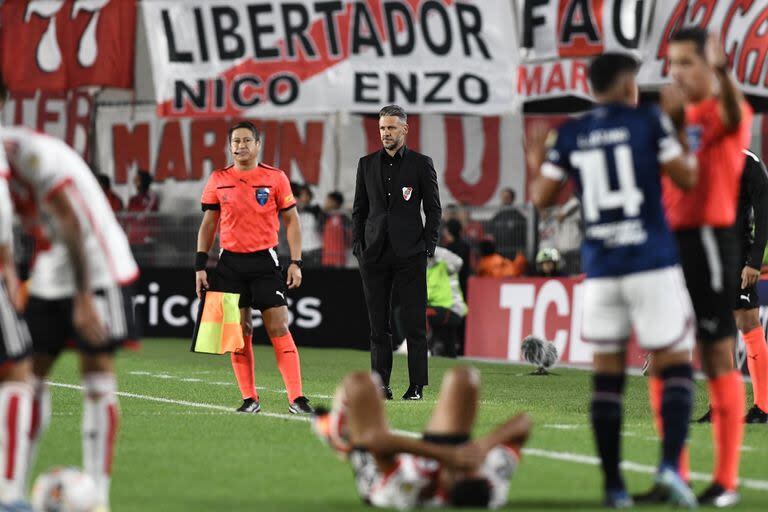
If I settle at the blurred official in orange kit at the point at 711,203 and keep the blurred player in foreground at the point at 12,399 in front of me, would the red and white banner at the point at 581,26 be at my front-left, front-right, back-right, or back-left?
back-right

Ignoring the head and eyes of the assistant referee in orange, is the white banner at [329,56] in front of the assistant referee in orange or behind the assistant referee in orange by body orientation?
behind

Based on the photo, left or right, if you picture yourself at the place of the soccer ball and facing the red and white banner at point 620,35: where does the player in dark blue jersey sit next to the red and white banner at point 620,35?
right

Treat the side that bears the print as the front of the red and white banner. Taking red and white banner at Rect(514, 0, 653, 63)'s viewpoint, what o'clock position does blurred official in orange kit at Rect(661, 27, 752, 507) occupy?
The blurred official in orange kit is roughly at 12 o'clock from the red and white banner.

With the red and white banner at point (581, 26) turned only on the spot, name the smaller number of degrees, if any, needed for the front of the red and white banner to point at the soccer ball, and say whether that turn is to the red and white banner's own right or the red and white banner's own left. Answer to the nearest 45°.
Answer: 0° — it already faces it

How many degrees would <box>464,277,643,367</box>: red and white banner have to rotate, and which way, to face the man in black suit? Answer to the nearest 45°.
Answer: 0° — it already faces them

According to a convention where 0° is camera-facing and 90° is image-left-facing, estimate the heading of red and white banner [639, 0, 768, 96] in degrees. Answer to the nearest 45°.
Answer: approximately 0°
